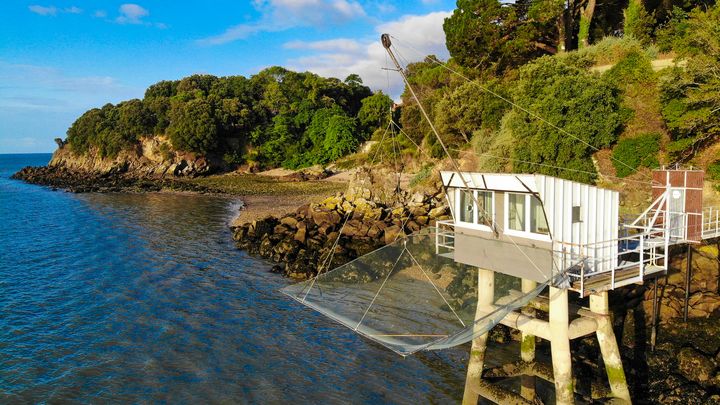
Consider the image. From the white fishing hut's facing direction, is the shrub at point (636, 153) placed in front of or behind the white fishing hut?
behind

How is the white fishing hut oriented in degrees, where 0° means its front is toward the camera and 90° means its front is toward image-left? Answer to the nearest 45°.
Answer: approximately 45°

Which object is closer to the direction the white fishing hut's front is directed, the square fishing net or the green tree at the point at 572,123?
the square fishing net

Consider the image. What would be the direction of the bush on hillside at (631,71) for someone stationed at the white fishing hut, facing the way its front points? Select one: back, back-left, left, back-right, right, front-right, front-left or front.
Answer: back-right

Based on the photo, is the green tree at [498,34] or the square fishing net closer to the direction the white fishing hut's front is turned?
the square fishing net

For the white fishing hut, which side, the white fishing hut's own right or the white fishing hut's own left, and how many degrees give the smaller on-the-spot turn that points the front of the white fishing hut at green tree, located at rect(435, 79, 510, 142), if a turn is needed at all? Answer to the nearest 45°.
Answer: approximately 135° to the white fishing hut's own right

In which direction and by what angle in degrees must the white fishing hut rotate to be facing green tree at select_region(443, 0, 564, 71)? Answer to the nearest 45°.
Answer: approximately 135° to its right

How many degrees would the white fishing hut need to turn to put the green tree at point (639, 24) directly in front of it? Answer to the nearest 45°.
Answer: approximately 135° to its right

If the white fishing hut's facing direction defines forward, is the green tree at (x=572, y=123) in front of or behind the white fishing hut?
behind
